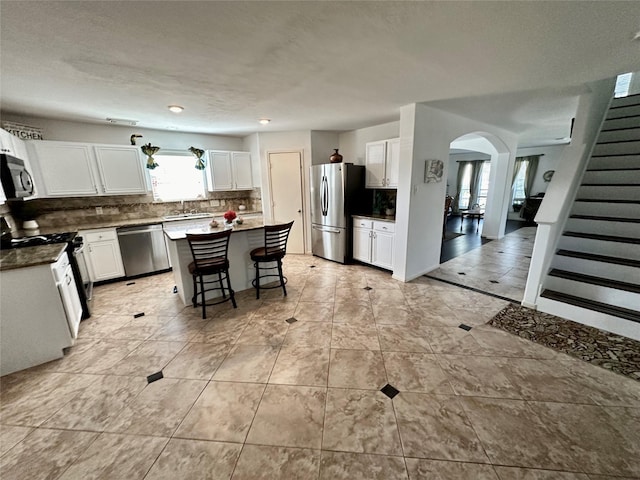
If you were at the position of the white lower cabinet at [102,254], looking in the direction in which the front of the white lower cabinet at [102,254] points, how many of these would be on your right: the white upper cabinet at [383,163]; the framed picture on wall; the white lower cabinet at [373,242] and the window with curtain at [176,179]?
0

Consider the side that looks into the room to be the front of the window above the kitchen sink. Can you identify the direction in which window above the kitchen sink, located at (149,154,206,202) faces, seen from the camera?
facing the viewer

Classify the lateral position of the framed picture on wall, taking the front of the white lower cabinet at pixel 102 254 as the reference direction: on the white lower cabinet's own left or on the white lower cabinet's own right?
on the white lower cabinet's own left

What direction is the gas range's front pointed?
to the viewer's right

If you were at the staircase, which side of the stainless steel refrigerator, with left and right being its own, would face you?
left

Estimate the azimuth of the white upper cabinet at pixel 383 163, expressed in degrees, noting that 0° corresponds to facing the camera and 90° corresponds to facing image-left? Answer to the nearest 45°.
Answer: approximately 45°

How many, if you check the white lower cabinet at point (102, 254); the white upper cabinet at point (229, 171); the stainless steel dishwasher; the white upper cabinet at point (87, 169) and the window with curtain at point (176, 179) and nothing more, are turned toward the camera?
5

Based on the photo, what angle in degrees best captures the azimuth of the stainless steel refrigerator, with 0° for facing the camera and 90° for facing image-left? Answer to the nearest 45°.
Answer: approximately 45°

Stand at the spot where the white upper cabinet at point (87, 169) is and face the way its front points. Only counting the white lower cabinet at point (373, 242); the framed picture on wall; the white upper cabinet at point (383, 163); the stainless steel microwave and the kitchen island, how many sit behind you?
0

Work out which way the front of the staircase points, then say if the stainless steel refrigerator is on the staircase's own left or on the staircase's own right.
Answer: on the staircase's own right
